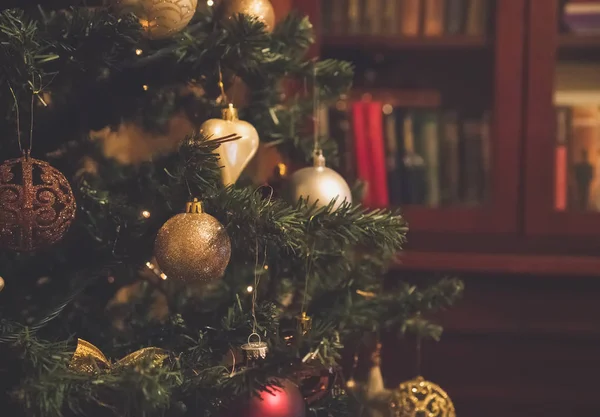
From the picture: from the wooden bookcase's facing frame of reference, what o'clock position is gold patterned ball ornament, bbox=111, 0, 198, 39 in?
The gold patterned ball ornament is roughly at 1 o'clock from the wooden bookcase.

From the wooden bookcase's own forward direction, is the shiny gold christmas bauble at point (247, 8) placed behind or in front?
in front

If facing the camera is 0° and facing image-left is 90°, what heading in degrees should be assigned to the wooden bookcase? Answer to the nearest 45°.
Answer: approximately 0°

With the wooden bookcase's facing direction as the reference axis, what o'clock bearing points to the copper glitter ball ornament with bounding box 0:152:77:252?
The copper glitter ball ornament is roughly at 1 o'clock from the wooden bookcase.

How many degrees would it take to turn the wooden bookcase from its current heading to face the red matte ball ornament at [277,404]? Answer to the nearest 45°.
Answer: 0° — it already faces it

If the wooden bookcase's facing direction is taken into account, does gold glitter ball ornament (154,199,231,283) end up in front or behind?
in front
